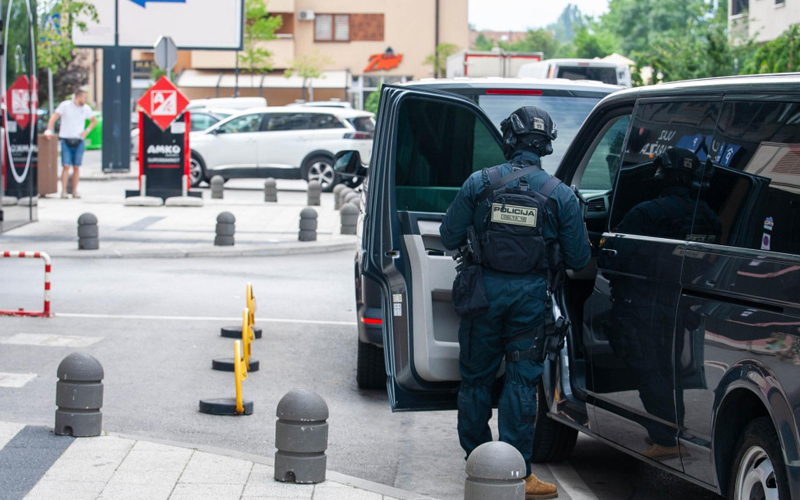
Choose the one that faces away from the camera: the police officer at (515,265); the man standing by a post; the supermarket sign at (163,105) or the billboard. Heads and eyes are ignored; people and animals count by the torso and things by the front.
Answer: the police officer

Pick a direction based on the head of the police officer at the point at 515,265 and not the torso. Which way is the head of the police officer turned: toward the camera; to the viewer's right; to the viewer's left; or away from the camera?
away from the camera

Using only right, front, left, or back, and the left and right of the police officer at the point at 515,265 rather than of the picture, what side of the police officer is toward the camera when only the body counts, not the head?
back

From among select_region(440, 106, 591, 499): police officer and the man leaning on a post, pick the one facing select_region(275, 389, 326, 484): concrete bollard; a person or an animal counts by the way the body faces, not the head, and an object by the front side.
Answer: the man leaning on a post

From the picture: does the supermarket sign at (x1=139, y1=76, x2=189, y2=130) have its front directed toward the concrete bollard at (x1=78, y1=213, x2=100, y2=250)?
yes

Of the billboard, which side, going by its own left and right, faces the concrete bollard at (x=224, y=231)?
front

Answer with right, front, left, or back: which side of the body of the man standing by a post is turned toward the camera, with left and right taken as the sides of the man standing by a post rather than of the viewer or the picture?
front

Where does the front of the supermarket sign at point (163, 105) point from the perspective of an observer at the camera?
facing the viewer

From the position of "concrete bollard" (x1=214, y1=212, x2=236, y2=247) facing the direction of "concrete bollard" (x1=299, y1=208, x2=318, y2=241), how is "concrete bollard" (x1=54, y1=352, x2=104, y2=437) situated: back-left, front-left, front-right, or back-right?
back-right

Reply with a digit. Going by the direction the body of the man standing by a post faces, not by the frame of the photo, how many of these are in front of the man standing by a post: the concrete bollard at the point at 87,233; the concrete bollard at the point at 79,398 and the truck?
2

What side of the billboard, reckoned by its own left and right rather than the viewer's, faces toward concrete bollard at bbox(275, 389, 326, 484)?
front

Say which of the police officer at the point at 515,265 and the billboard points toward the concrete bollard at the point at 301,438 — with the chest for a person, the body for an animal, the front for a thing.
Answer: the billboard
